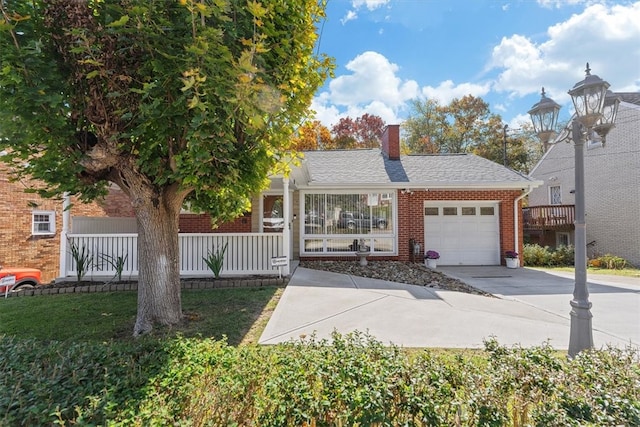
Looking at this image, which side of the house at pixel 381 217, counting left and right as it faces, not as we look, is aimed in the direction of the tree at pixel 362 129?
back

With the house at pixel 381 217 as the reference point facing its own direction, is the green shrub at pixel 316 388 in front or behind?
in front

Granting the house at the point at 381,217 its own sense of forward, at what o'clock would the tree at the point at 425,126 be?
The tree is roughly at 7 o'clock from the house.

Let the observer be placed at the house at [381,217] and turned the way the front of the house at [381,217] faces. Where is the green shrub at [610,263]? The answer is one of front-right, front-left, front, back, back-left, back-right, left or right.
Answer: left

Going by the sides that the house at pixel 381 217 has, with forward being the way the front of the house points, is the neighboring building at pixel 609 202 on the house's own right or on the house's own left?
on the house's own left

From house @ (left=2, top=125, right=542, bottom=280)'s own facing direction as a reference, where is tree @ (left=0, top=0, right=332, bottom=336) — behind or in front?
in front

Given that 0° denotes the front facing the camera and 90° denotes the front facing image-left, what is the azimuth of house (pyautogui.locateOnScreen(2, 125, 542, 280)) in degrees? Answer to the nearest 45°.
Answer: approximately 0°

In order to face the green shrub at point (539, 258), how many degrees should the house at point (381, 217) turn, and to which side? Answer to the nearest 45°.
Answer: approximately 90° to its left
